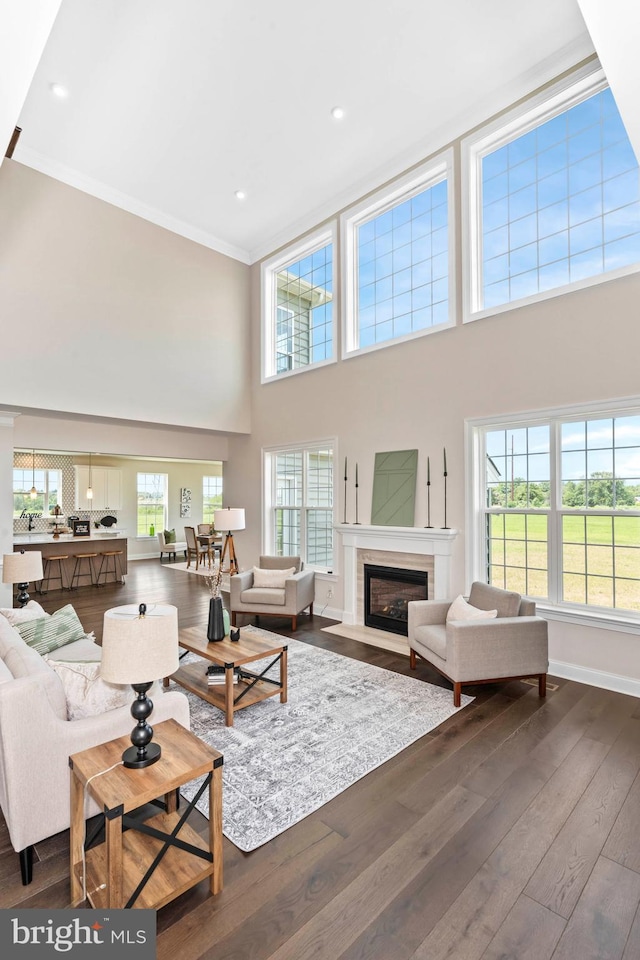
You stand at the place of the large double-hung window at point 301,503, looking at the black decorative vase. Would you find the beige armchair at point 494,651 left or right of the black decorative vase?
left

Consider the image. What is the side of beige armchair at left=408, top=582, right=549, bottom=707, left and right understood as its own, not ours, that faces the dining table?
right

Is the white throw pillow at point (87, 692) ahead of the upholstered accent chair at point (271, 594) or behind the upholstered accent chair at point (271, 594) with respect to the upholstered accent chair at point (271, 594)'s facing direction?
ahead

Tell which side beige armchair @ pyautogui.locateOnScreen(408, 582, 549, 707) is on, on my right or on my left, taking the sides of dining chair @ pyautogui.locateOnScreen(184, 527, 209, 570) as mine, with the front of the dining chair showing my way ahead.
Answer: on my right

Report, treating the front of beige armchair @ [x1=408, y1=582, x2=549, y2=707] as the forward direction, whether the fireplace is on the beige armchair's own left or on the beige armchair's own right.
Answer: on the beige armchair's own right

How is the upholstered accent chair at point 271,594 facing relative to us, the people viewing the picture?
facing the viewer and to the left of the viewer

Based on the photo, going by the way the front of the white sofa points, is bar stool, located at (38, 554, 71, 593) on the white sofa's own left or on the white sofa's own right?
on the white sofa's own left

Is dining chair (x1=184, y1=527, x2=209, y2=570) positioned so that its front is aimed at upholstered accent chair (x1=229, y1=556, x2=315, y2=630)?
no

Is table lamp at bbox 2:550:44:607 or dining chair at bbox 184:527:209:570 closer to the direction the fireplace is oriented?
the table lamp

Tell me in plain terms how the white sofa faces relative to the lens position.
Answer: facing away from the viewer and to the right of the viewer

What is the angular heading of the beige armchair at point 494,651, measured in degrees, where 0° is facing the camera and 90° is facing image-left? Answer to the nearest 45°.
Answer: approximately 45°

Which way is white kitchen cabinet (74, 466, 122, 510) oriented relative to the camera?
toward the camera

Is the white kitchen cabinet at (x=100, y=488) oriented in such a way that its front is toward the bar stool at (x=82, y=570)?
yes
